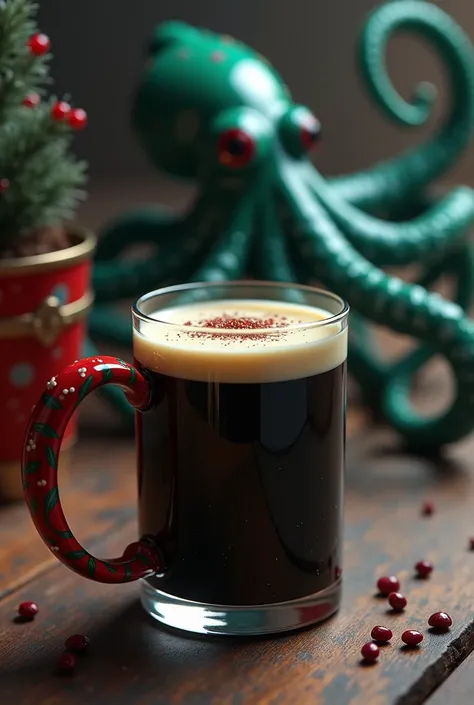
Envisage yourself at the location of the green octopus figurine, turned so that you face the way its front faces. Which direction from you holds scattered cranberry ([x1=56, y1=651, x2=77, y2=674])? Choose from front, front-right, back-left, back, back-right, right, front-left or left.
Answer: front-right

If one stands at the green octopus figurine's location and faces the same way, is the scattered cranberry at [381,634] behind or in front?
in front

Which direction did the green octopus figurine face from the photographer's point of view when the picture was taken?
facing the viewer and to the right of the viewer

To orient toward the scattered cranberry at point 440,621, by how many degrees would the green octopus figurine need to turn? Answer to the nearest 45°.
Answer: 0° — it already faces it

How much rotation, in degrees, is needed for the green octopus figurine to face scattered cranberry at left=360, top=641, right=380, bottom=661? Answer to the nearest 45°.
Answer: approximately 45° to its right
